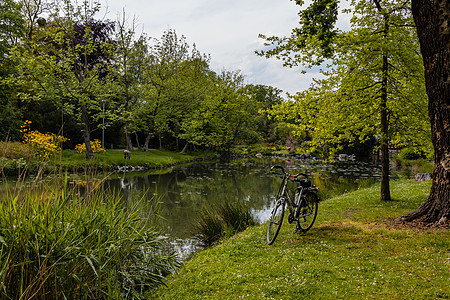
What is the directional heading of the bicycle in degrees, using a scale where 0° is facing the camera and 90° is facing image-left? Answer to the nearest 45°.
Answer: approximately 45°

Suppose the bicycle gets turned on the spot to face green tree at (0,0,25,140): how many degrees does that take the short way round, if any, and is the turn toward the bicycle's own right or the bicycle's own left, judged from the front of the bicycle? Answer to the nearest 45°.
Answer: approximately 90° to the bicycle's own right

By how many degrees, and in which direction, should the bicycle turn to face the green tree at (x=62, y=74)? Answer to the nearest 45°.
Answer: approximately 90° to its right

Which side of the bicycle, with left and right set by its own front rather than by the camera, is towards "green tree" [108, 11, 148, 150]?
right

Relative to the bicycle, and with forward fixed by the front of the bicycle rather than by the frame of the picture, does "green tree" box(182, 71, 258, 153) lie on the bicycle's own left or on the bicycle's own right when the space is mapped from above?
on the bicycle's own right

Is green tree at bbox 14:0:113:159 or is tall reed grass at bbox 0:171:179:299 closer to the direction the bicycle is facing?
the tall reed grass

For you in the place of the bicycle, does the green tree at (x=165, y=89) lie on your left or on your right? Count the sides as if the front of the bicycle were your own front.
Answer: on your right

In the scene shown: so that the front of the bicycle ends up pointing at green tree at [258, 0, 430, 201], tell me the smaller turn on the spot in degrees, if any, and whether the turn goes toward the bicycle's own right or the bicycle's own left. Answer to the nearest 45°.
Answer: approximately 180°
